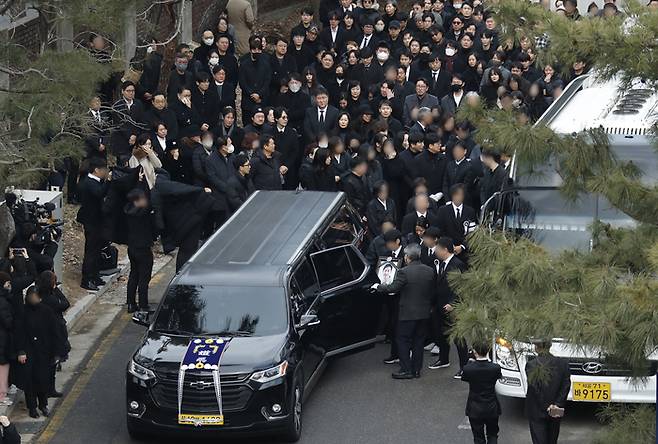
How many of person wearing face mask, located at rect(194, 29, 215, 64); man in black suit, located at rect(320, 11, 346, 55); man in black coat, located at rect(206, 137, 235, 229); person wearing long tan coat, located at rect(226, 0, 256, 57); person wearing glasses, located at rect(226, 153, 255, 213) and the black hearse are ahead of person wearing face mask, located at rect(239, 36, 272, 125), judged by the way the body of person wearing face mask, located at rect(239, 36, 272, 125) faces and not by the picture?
3

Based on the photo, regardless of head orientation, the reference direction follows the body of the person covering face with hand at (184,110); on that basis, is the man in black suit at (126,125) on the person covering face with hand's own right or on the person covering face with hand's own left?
on the person covering face with hand's own right

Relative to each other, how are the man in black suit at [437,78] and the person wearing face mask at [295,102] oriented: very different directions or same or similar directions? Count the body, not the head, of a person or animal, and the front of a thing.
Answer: same or similar directions

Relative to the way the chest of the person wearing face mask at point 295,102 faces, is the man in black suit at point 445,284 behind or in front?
in front

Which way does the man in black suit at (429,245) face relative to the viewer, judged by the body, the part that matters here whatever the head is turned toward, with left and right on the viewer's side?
facing the viewer and to the left of the viewer

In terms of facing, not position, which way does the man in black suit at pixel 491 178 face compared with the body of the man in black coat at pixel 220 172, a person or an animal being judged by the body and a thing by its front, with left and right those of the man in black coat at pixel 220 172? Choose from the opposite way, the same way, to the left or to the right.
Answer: to the right

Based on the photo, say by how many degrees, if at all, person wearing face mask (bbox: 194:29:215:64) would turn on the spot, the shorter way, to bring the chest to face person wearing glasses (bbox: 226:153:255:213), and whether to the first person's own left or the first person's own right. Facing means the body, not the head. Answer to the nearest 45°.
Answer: approximately 45° to the first person's own right

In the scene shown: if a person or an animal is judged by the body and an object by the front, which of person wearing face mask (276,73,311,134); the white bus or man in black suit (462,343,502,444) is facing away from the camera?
the man in black suit

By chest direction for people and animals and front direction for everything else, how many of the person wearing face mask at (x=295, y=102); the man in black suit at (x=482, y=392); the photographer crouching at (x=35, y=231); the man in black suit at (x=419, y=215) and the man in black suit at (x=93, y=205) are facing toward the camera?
2

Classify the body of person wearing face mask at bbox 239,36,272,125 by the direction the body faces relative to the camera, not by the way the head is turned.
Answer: toward the camera

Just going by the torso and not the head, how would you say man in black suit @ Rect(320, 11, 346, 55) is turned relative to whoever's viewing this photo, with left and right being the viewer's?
facing the viewer

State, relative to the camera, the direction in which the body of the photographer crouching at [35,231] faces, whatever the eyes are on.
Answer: to the viewer's right

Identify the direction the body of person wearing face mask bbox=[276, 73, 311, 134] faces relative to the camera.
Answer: toward the camera
